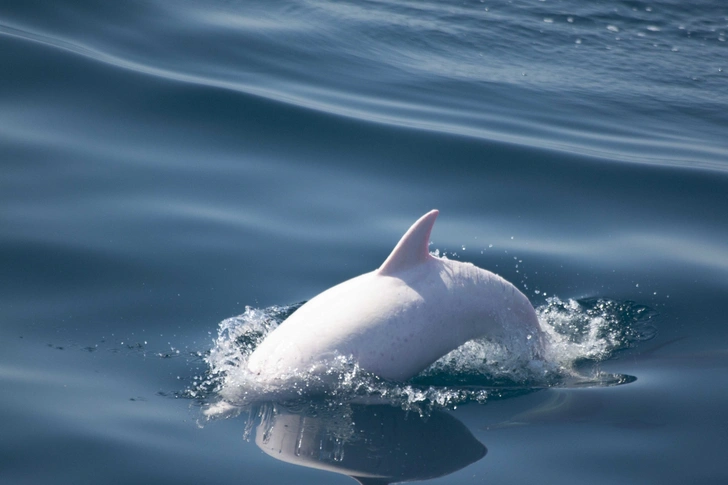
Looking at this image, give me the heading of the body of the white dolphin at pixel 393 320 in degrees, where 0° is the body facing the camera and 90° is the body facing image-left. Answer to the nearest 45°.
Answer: approximately 90°
